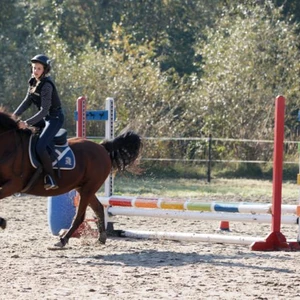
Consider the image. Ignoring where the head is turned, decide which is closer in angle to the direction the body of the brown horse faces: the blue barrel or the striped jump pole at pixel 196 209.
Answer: the blue barrel

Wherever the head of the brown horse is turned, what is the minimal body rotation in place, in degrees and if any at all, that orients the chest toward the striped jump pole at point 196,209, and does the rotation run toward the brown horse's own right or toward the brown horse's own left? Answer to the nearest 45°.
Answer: approximately 180°

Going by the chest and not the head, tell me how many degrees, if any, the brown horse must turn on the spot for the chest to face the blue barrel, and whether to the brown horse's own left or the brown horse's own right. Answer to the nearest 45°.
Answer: approximately 90° to the brown horse's own right

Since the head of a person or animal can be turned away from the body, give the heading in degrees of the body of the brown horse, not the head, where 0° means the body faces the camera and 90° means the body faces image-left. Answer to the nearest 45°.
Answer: approximately 90°

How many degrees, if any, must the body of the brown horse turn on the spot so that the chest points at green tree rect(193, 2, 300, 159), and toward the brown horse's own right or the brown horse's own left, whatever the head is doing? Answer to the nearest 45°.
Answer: approximately 90° to the brown horse's own right
